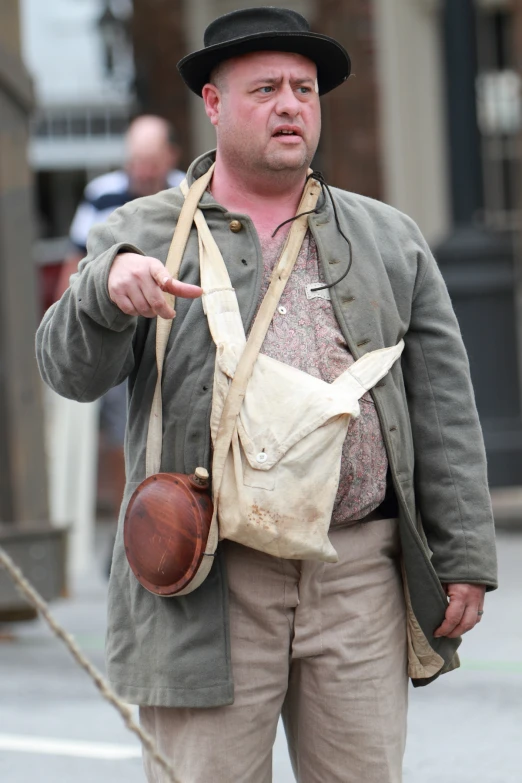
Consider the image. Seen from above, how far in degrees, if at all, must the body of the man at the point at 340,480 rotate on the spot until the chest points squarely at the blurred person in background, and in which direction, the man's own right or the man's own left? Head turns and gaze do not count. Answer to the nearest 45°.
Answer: approximately 180°

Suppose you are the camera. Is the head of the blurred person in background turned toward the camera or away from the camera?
toward the camera

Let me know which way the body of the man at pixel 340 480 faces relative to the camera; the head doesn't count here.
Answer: toward the camera
